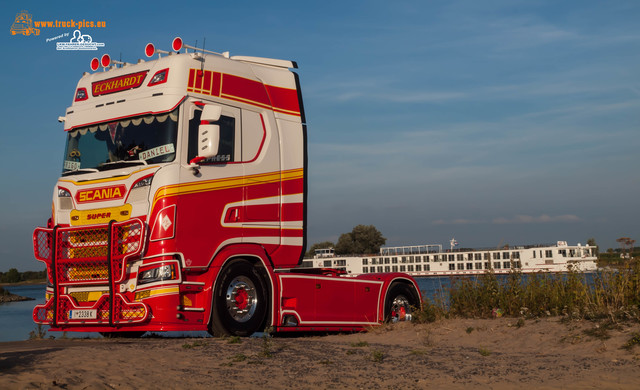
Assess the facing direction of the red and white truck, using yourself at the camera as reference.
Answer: facing the viewer and to the left of the viewer
